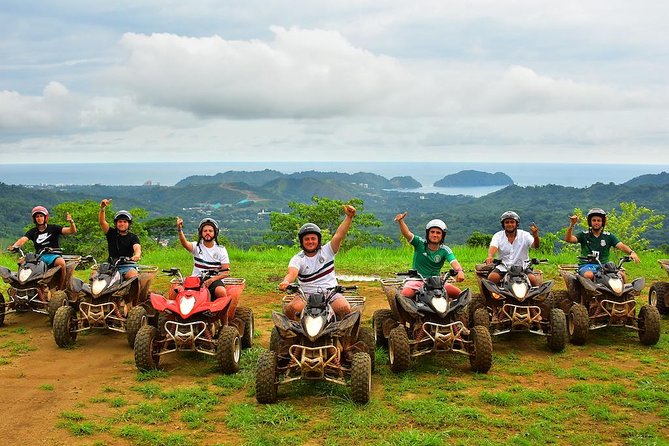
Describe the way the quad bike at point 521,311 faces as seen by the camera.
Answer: facing the viewer

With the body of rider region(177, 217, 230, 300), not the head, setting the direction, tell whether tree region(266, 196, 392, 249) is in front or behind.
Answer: behind

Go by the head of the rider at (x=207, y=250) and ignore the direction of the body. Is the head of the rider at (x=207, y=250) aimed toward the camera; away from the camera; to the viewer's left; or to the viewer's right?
toward the camera

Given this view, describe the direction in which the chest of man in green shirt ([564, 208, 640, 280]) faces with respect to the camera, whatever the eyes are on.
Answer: toward the camera

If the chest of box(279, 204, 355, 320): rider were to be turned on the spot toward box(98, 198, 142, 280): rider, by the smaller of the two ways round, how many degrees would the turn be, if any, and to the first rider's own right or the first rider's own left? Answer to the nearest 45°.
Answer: approximately 135° to the first rider's own right

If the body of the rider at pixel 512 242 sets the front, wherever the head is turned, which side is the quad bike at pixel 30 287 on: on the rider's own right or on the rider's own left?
on the rider's own right

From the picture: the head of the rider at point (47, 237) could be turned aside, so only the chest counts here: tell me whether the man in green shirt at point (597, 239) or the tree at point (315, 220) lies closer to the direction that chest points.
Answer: the man in green shirt

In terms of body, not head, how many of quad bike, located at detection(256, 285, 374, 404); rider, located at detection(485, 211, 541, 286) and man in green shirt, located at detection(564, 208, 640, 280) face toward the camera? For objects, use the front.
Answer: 3

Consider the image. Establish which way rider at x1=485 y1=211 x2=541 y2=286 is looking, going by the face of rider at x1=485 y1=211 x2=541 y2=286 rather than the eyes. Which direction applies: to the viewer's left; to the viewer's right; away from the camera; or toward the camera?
toward the camera

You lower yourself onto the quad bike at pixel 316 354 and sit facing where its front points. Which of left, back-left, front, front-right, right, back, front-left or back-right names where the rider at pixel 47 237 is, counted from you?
back-right

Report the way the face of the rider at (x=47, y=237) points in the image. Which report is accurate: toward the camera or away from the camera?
toward the camera

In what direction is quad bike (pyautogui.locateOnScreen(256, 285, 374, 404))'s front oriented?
toward the camera

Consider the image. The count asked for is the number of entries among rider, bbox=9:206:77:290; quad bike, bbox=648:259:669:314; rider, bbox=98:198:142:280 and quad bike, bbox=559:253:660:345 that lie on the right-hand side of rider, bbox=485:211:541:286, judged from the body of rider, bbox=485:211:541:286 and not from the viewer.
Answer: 2

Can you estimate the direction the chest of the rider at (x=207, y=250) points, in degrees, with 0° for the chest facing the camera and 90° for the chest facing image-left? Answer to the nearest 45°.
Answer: approximately 0°

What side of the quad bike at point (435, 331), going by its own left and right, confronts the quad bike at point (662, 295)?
left

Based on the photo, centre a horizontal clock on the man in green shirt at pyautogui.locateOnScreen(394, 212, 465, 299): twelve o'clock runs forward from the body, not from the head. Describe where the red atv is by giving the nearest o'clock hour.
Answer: The red atv is roughly at 2 o'clock from the man in green shirt.
